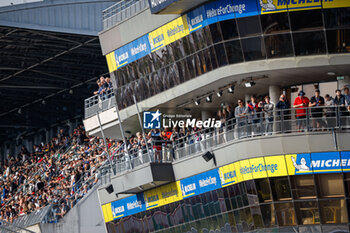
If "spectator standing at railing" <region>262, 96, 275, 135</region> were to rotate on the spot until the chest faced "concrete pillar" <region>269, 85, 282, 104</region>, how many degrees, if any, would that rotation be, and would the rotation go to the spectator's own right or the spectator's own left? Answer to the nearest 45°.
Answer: approximately 135° to the spectator's own right

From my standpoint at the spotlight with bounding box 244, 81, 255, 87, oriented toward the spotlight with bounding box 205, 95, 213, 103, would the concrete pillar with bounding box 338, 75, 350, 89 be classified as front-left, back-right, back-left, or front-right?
back-right

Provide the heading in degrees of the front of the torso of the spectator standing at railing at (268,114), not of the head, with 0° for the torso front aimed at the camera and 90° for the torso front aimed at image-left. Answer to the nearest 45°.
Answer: approximately 45°

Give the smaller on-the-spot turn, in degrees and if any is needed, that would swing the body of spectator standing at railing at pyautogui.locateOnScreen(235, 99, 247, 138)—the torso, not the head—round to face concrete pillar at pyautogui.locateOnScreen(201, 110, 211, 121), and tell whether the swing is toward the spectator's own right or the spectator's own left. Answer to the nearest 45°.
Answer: approximately 135° to the spectator's own right

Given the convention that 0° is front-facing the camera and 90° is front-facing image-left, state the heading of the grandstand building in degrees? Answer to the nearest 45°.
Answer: approximately 45°
